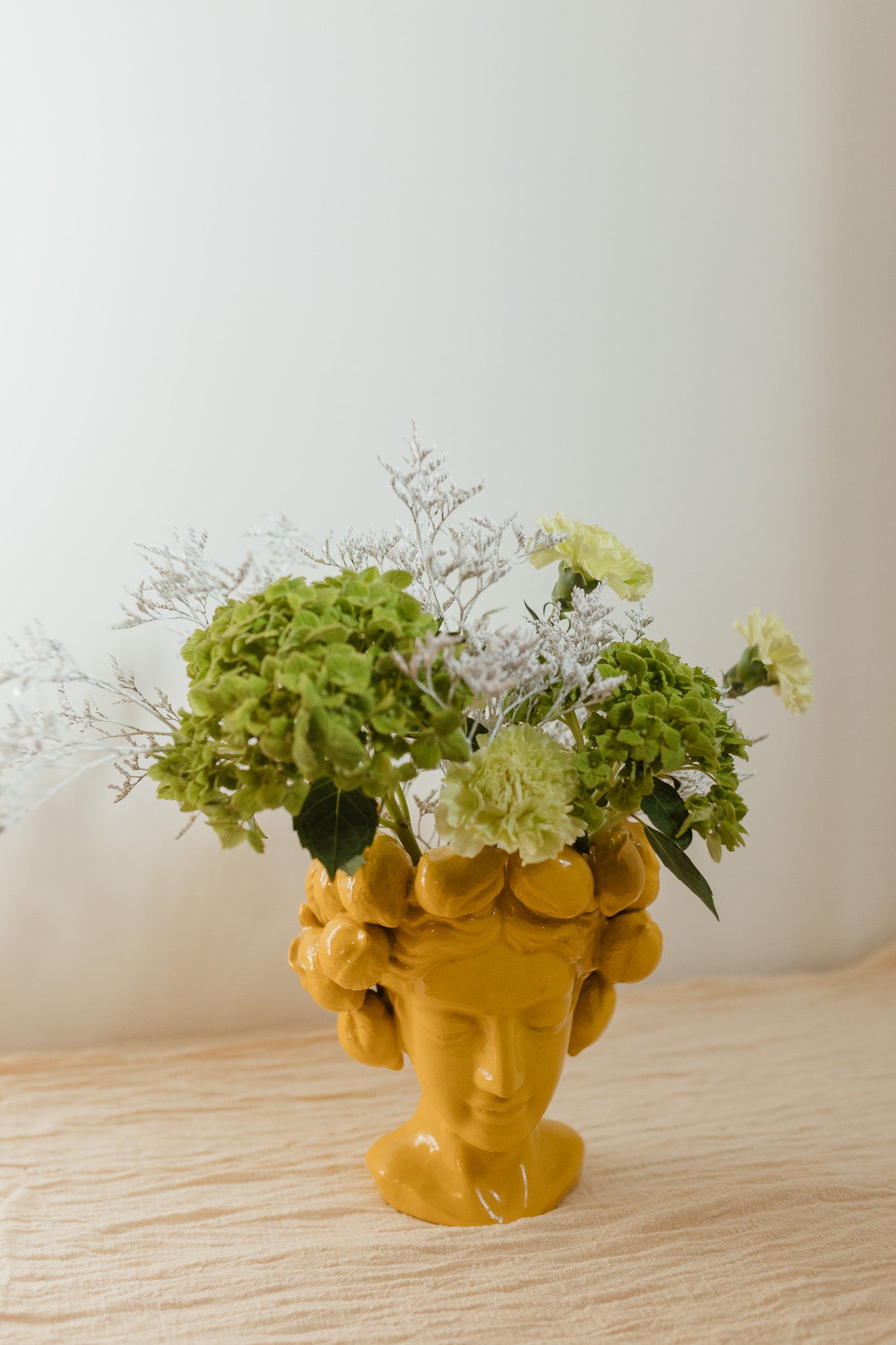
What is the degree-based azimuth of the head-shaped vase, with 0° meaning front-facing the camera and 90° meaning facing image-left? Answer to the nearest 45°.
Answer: approximately 0°
